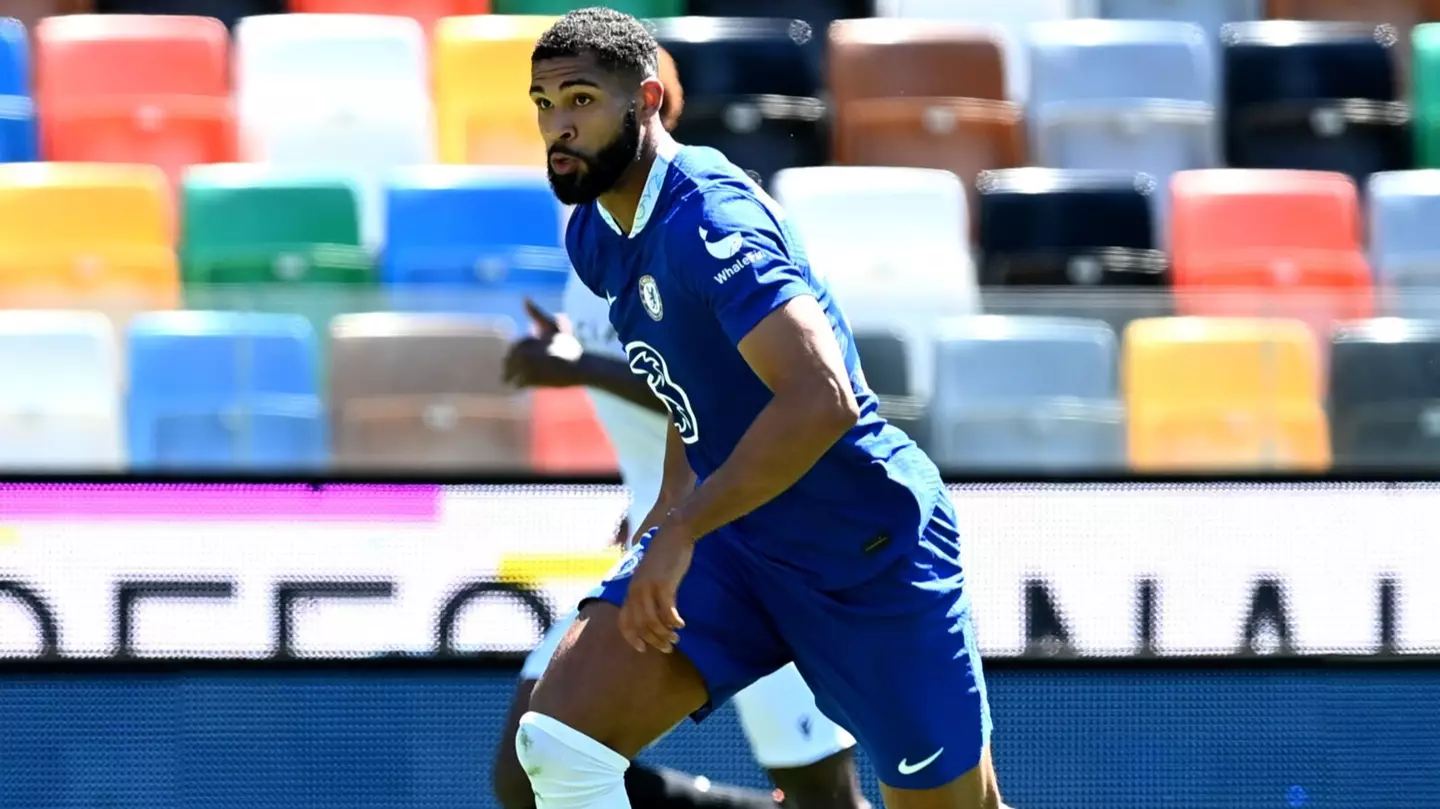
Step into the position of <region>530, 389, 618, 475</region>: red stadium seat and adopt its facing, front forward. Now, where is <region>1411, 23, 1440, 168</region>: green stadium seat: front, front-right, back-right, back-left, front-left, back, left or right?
back-left

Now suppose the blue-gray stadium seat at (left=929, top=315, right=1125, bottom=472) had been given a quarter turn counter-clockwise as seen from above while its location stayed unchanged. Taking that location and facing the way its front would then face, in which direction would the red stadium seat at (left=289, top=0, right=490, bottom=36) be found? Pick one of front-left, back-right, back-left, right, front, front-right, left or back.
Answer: back-left

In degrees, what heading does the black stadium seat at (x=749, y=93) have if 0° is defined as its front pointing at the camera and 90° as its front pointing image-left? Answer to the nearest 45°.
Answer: approximately 0°

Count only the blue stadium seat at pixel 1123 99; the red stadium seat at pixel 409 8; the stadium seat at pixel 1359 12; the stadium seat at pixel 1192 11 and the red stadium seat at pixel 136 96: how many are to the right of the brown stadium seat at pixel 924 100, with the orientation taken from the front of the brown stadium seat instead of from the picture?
2

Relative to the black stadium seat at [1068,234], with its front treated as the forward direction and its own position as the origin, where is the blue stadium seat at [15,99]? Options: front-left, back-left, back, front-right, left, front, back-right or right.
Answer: right

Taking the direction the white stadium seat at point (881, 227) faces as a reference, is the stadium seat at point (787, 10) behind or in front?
behind

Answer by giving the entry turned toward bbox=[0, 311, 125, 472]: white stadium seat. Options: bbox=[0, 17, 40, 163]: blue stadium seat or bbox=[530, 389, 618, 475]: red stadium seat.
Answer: the blue stadium seat

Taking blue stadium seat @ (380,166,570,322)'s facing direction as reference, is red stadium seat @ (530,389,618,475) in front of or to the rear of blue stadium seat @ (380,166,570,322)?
in front

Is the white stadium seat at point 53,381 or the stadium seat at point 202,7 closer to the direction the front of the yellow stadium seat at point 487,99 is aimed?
the white stadium seat

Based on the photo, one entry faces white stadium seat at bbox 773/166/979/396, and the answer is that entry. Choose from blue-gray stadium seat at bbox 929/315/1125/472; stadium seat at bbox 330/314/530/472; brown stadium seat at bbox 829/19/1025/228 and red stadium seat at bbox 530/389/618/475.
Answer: the brown stadium seat

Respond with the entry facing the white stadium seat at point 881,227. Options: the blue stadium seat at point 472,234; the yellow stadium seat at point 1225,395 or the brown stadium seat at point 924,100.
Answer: the brown stadium seat

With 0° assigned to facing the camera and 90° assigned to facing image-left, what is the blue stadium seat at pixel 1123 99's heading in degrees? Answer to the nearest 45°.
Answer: approximately 0°
